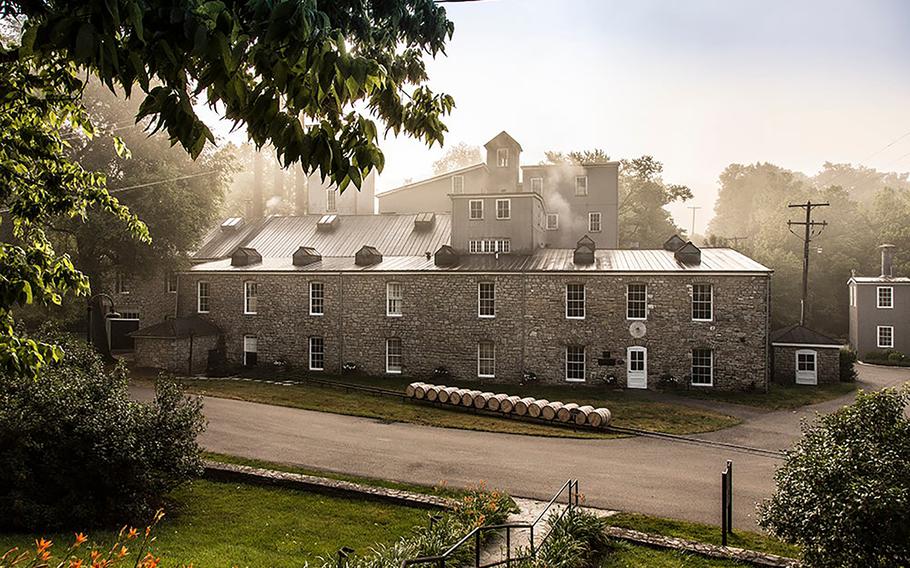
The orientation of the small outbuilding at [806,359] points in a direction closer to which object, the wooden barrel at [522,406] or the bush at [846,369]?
the wooden barrel

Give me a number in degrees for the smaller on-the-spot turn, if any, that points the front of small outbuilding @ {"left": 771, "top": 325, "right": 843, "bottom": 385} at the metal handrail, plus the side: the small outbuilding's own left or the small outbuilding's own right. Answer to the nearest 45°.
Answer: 0° — it already faces it

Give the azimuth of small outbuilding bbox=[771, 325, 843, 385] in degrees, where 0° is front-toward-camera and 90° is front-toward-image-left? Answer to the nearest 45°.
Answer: approximately 0°

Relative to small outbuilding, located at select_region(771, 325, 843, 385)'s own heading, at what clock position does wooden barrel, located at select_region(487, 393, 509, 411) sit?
The wooden barrel is roughly at 1 o'clock from the small outbuilding.

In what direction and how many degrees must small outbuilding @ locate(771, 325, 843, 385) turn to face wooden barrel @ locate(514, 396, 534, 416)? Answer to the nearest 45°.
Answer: approximately 45° to its right

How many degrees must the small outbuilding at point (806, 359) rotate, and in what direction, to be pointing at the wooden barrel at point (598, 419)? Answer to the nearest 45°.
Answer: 0° — it already faces it

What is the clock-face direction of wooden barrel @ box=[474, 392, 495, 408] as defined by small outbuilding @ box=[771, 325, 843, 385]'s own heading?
The wooden barrel is roughly at 1 o'clock from the small outbuilding.

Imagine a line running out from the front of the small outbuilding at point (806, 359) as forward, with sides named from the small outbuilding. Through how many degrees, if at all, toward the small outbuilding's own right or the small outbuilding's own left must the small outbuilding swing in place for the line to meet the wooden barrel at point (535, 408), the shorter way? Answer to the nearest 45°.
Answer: approximately 45° to the small outbuilding's own right
